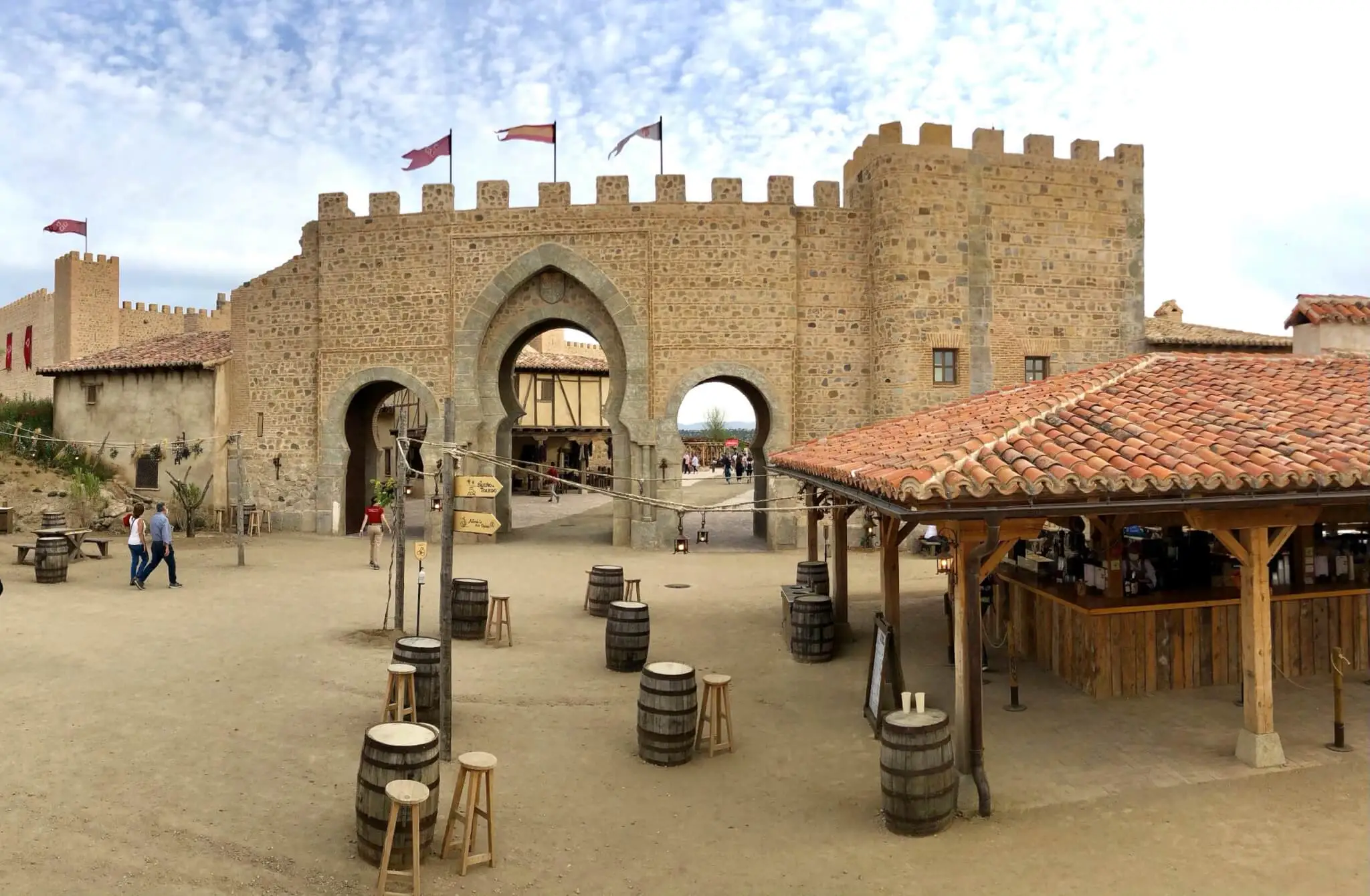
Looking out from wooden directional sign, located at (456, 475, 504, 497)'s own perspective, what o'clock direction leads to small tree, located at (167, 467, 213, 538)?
The small tree is roughly at 5 o'clock from the wooden directional sign.

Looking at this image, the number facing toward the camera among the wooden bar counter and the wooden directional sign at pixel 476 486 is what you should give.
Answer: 2

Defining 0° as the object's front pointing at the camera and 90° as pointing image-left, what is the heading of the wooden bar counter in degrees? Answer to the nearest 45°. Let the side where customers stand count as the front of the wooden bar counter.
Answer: approximately 0°

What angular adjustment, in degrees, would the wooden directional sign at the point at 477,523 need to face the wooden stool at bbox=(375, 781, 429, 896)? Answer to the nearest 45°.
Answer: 0° — it already faces it

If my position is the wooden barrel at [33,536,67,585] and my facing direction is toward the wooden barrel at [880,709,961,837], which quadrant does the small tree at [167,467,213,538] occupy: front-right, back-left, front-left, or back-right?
back-left

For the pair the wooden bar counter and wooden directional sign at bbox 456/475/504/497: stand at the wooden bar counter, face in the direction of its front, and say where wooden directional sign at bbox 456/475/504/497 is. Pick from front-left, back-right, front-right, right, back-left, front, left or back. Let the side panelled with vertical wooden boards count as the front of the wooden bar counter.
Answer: front-right

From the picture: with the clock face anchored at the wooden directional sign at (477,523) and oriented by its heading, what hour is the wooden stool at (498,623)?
The wooden stool is roughly at 6 o'clock from the wooden directional sign.

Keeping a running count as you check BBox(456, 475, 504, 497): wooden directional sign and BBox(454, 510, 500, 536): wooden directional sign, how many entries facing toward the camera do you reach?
2

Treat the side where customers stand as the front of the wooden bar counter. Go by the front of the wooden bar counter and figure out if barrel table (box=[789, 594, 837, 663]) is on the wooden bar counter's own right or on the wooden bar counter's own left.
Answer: on the wooden bar counter's own right

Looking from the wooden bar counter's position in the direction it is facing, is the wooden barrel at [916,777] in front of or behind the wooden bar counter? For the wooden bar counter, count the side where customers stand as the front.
in front

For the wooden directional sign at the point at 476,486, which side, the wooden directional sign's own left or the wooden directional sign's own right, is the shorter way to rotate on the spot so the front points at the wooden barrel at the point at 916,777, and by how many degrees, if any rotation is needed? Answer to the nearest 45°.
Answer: approximately 45° to the wooden directional sign's own left

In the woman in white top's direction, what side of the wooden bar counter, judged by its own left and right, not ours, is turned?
right
